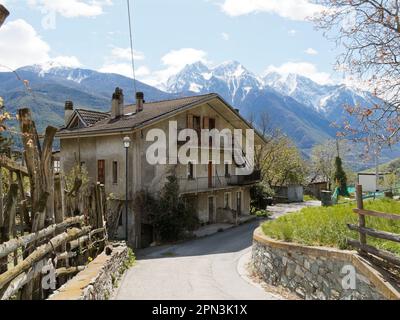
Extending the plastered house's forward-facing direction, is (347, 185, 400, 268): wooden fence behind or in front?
in front

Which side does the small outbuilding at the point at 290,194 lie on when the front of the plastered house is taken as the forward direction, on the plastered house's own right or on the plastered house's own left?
on the plastered house's own left

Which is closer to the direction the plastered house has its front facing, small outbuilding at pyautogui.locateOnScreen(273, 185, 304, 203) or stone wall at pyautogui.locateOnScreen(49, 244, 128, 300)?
the stone wall

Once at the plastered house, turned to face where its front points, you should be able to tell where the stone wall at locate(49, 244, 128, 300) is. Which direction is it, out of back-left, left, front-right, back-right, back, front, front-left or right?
front-right

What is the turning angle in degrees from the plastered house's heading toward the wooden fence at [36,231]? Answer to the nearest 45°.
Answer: approximately 45° to its right

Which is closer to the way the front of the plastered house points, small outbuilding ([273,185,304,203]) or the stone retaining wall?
the stone retaining wall

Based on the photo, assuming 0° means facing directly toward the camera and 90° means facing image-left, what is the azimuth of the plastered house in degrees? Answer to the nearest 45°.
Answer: approximately 315°

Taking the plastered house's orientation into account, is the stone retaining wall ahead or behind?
ahead

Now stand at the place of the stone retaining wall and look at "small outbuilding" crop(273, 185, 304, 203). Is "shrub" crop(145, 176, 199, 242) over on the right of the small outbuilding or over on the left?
left
